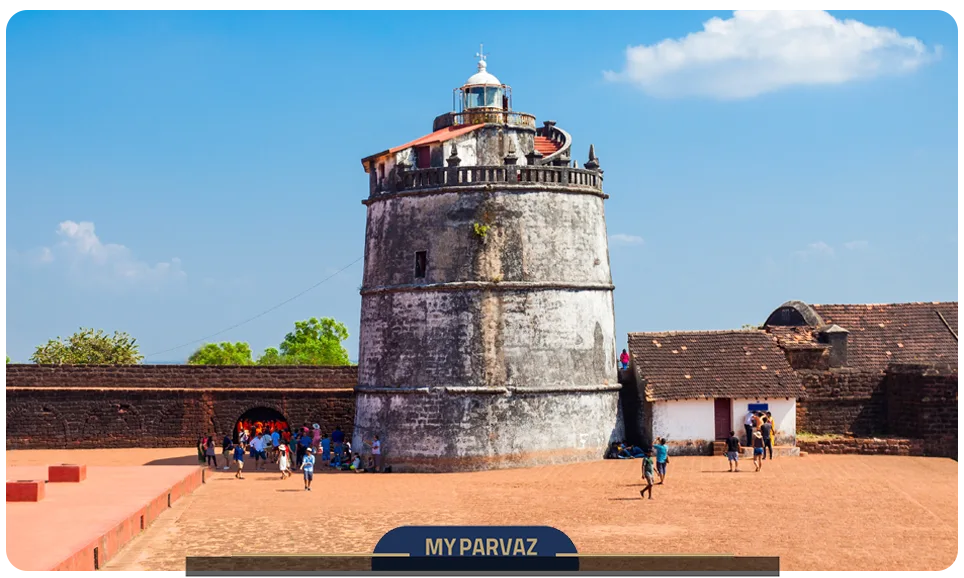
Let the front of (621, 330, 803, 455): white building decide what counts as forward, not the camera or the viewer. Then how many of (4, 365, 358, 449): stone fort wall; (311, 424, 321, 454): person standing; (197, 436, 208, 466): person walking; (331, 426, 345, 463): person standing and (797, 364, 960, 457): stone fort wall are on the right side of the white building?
4

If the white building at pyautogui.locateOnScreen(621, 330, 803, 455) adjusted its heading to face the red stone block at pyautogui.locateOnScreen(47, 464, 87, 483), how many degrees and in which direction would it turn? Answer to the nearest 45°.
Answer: approximately 45° to its right

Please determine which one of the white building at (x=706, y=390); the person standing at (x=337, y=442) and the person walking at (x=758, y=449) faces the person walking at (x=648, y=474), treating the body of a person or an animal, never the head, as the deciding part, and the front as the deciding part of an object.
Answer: the white building

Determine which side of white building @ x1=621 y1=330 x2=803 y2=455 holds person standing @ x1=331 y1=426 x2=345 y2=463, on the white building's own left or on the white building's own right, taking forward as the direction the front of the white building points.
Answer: on the white building's own right

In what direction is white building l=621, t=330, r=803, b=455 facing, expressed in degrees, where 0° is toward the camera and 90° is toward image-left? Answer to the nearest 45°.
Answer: approximately 0°

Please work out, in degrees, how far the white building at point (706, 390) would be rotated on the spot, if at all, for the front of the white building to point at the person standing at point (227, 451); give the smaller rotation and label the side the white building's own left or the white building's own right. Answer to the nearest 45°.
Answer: approximately 90° to the white building's own right

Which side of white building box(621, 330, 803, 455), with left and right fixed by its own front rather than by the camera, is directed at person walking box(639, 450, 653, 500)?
front
